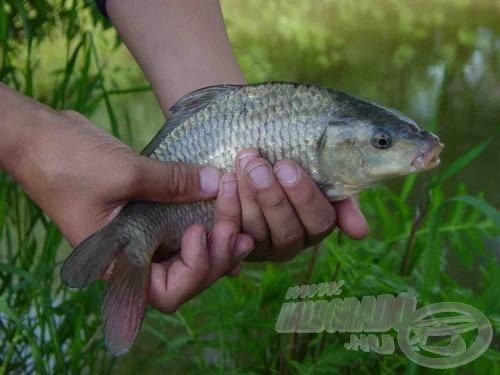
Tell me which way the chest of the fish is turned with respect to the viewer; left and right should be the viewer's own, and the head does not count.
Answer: facing to the right of the viewer
